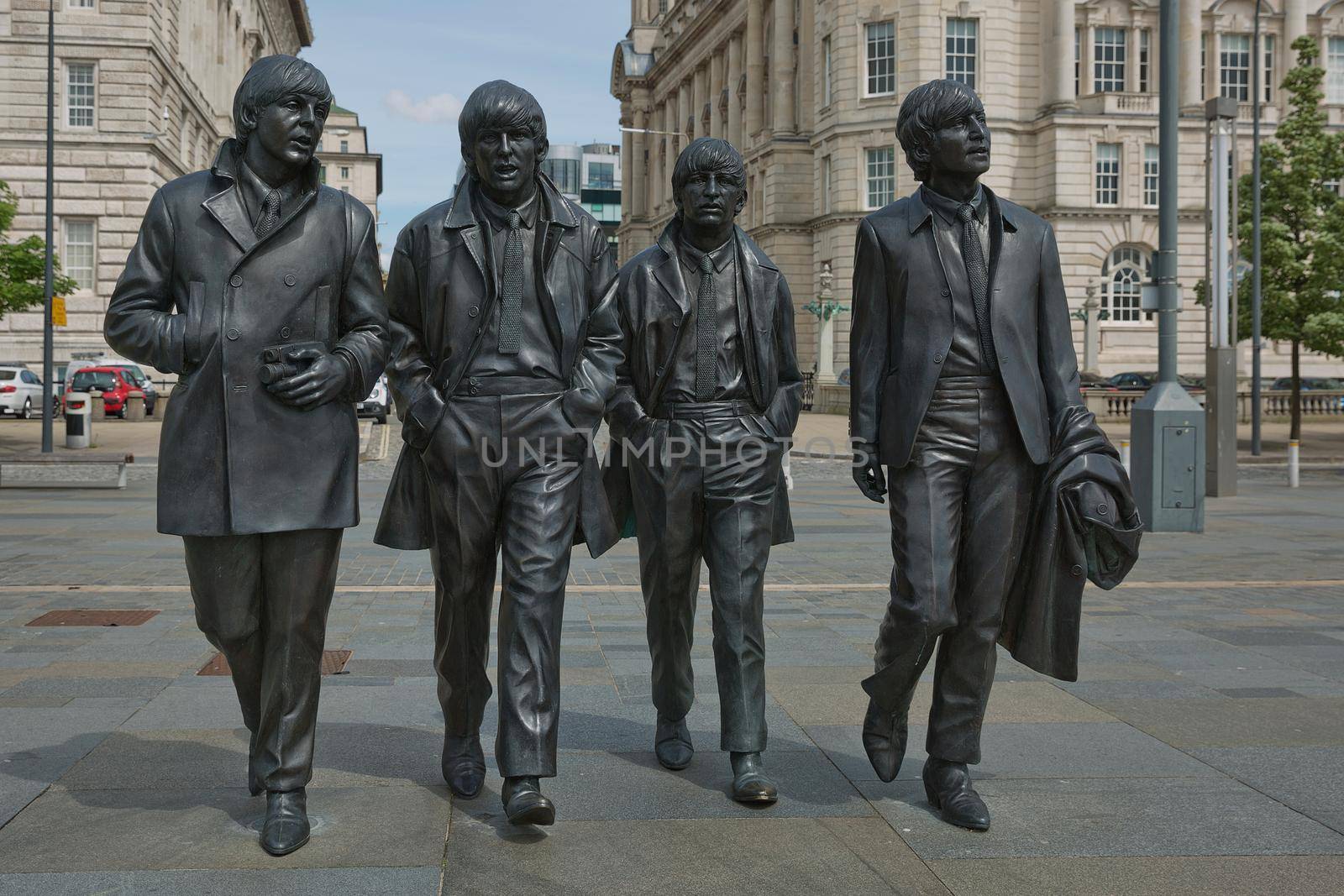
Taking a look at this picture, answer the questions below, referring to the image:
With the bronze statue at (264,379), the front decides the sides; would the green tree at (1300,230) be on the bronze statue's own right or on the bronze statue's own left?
on the bronze statue's own left

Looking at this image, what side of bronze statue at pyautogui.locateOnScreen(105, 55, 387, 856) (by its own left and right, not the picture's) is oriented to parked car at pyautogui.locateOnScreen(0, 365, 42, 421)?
back

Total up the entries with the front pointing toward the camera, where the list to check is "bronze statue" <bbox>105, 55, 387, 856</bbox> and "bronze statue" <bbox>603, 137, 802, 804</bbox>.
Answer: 2

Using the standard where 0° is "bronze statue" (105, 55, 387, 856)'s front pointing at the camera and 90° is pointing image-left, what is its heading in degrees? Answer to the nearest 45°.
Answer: approximately 0°

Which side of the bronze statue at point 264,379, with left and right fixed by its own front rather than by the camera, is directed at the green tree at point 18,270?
back

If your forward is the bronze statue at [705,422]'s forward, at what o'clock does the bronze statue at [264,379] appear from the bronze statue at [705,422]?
the bronze statue at [264,379] is roughly at 2 o'clock from the bronze statue at [705,422].

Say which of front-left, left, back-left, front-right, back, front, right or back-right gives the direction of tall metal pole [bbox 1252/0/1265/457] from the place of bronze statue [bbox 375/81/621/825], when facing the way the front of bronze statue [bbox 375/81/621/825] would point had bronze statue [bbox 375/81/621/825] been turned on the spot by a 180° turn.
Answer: front-right

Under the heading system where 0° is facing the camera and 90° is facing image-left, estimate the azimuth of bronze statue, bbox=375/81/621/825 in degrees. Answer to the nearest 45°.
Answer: approximately 0°

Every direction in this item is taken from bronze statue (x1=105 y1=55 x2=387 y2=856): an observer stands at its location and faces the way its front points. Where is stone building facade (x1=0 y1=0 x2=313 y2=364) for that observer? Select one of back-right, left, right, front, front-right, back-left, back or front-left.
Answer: back
